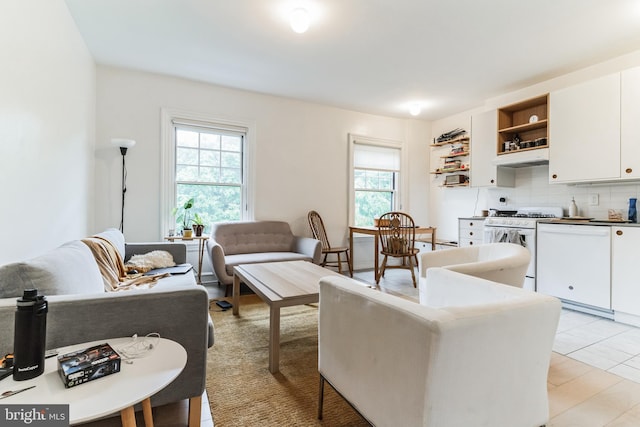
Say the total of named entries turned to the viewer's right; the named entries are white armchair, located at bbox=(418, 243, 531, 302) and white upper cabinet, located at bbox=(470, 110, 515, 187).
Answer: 0

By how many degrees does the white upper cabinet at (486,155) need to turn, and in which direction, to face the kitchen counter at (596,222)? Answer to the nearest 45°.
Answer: approximately 90° to its left

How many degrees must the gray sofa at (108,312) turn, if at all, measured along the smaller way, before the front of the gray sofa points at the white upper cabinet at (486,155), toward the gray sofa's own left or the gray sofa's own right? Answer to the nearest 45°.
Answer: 0° — it already faces it

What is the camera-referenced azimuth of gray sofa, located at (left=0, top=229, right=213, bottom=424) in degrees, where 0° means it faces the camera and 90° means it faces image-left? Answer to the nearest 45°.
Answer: approximately 270°

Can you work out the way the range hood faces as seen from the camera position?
facing the viewer and to the left of the viewer

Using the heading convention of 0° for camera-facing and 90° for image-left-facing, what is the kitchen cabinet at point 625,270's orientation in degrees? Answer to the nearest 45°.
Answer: approximately 45°

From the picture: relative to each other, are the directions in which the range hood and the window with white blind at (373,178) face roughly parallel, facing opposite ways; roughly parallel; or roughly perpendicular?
roughly perpendicular

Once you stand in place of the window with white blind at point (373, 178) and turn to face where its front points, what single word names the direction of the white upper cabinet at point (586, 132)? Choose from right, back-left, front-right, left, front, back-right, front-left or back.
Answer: front

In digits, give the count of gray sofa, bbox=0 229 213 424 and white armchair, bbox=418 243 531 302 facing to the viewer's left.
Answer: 1

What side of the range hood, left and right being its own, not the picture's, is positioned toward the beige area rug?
front

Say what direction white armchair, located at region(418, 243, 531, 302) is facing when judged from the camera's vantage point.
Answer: facing to the left of the viewer

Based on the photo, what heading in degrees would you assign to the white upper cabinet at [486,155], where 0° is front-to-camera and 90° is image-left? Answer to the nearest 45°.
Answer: approximately 45°

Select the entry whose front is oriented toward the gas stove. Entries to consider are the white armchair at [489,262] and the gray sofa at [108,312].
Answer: the gray sofa
